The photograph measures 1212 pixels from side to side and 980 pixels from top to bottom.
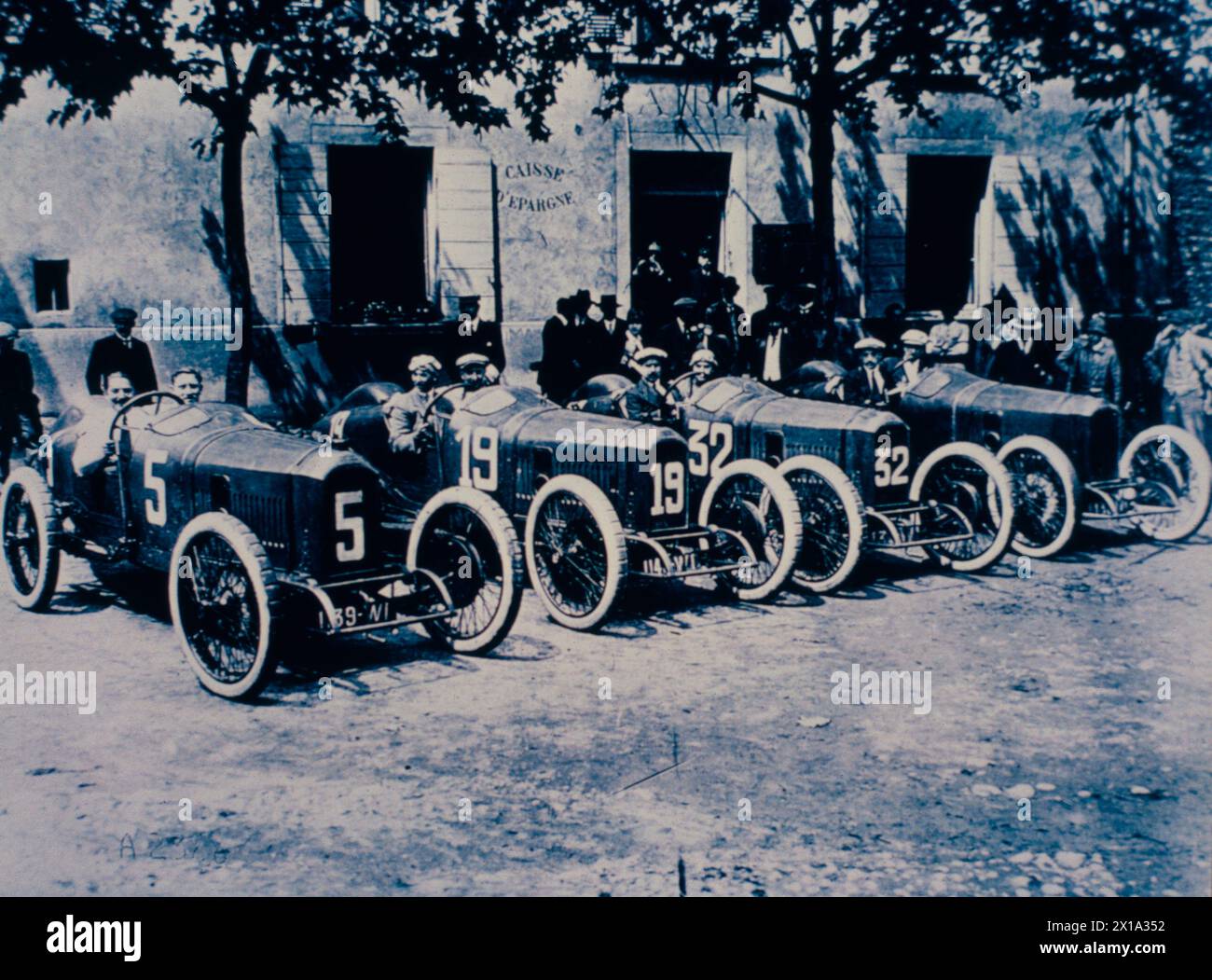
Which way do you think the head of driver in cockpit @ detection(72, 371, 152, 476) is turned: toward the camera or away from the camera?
toward the camera

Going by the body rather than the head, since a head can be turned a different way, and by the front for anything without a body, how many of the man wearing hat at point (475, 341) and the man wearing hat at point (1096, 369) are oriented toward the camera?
2

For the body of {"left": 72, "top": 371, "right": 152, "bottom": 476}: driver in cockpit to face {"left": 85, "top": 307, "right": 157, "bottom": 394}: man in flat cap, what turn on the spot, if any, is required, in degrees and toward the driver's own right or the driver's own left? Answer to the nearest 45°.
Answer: approximately 135° to the driver's own left

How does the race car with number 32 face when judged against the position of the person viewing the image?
facing the viewer and to the right of the viewer

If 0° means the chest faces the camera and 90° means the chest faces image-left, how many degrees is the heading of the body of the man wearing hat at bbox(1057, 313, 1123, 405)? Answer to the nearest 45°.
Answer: approximately 0°

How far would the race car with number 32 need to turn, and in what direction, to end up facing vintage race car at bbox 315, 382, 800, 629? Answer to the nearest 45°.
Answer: approximately 90° to its right

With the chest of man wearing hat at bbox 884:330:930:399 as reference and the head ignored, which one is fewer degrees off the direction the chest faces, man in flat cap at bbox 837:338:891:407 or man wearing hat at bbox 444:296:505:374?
the man in flat cap

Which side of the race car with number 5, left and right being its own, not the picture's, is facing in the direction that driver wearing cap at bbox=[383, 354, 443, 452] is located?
left

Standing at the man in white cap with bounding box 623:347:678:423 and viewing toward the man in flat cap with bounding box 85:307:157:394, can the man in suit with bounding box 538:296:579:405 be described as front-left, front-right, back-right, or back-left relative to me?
front-right

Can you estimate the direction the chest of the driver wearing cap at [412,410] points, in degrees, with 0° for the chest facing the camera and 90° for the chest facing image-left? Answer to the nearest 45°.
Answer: approximately 315°

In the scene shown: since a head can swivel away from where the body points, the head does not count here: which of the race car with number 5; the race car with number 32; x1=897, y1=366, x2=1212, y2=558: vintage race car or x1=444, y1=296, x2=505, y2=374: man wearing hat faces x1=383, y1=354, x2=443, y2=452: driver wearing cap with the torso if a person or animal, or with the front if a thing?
the man wearing hat

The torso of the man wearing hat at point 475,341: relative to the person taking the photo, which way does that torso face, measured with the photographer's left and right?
facing the viewer

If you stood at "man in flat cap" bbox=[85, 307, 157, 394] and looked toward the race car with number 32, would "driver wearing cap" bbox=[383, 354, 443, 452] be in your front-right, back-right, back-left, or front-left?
front-right

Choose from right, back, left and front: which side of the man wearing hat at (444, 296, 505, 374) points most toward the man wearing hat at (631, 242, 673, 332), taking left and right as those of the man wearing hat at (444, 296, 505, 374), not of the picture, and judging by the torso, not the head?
left
